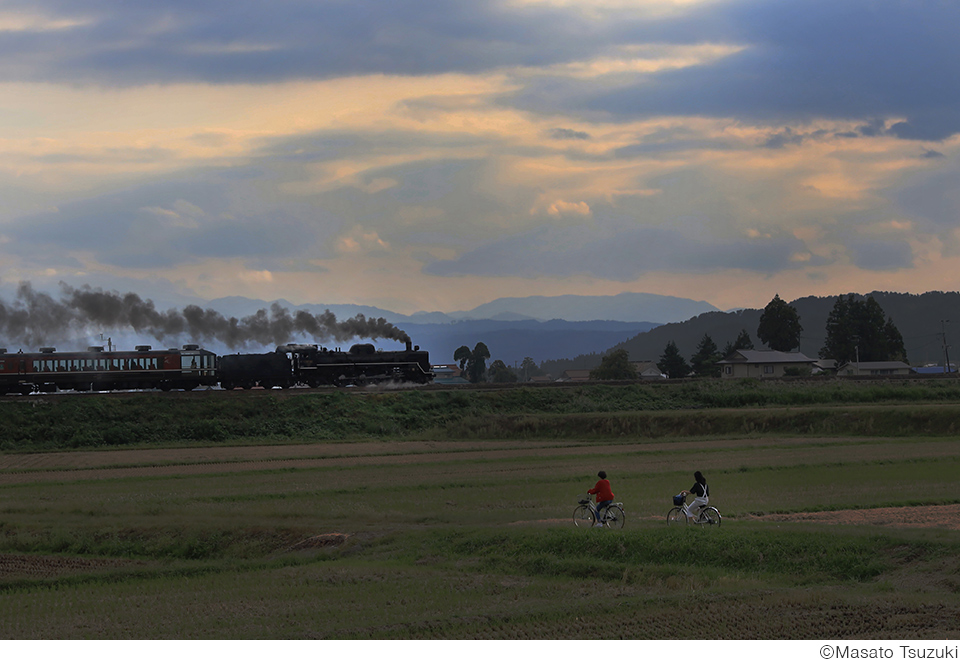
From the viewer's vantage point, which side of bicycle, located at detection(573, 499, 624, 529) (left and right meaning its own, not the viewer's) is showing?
left

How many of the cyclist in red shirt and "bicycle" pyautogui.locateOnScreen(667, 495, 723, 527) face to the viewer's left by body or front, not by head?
2

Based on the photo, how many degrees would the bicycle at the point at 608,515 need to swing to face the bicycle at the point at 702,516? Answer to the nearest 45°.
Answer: approximately 180°

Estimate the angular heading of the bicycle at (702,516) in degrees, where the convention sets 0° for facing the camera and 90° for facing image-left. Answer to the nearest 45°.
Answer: approximately 90°

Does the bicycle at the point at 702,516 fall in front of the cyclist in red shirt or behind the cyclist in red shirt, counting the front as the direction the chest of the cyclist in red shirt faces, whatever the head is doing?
behind

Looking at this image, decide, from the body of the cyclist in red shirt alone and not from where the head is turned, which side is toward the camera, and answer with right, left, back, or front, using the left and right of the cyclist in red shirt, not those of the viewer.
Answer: left
